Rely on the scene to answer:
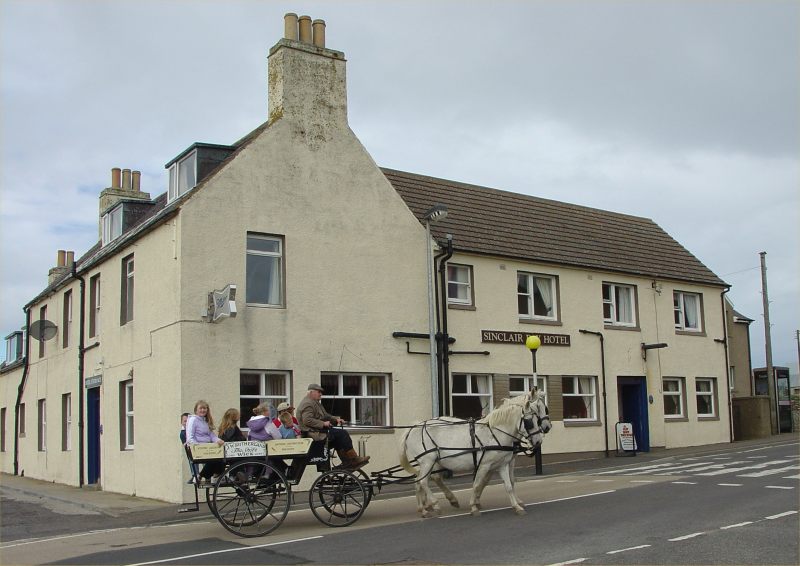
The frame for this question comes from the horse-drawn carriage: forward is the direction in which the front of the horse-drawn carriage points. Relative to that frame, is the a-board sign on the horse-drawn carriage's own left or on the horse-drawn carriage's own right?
on the horse-drawn carriage's own left

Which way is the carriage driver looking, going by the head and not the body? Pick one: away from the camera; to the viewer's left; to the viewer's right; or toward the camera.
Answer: to the viewer's right

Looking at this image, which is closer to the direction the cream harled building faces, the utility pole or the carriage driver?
the carriage driver

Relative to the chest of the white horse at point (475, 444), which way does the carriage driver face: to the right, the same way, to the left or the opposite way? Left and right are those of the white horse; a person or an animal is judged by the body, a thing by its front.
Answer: the same way

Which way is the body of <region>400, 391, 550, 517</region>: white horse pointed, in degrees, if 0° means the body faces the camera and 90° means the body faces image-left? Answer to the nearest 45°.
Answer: approximately 270°

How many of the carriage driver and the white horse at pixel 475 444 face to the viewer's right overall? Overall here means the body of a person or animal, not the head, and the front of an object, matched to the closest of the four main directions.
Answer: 2

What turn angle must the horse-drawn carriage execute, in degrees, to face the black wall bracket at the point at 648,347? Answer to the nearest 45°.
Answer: approximately 45° to its left

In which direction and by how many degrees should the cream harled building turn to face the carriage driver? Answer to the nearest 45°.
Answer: approximately 45° to its right

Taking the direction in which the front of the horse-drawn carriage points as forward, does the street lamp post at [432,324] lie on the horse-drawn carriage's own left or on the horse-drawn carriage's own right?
on the horse-drawn carriage's own left

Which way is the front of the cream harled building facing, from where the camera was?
facing the viewer and to the right of the viewer

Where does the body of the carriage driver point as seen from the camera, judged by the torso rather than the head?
to the viewer's right

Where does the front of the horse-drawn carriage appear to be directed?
to the viewer's right
